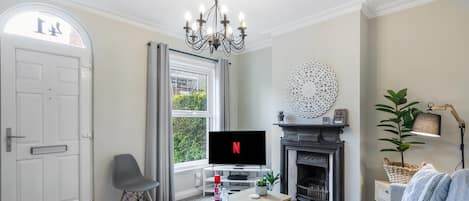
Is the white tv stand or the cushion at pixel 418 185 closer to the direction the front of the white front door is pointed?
the cushion

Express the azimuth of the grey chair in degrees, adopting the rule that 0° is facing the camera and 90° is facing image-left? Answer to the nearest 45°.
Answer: approximately 315°

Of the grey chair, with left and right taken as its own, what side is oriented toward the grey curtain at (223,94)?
left

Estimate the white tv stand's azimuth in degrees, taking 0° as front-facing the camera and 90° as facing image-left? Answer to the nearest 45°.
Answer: approximately 0°

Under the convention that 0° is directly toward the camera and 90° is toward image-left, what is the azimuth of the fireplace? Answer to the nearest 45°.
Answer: approximately 45°
